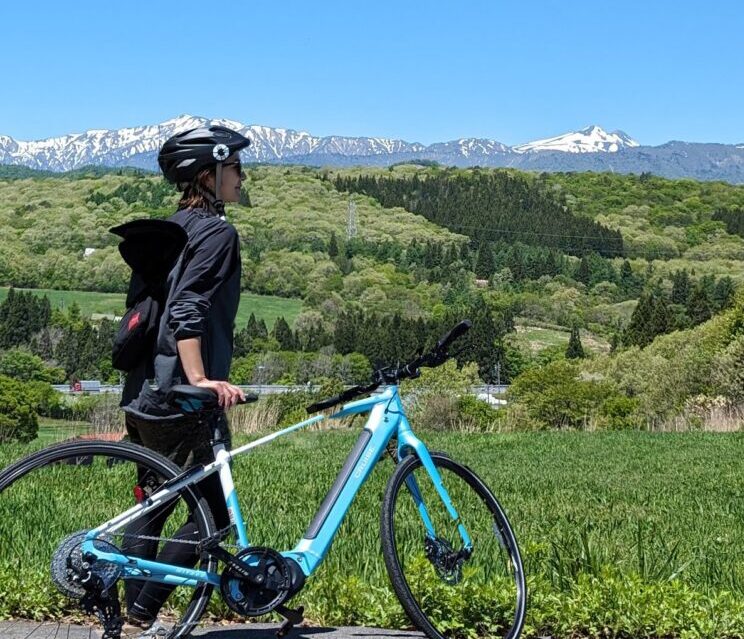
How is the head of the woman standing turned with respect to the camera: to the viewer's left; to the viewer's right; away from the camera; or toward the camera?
to the viewer's right

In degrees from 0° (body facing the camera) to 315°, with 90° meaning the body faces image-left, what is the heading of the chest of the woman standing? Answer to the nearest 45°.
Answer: approximately 270°

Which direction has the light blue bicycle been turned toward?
to the viewer's right
